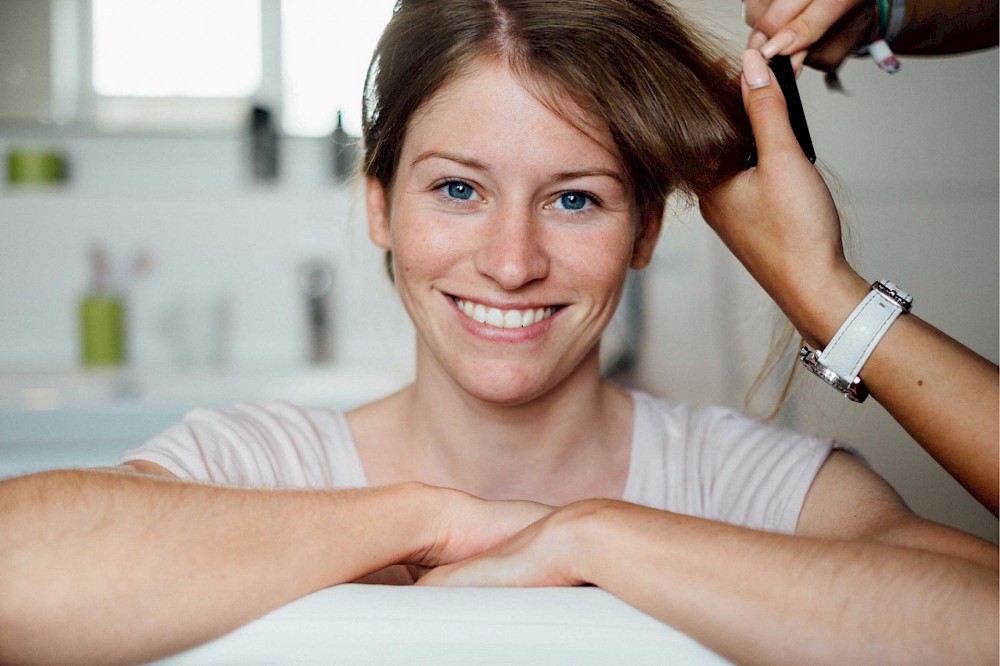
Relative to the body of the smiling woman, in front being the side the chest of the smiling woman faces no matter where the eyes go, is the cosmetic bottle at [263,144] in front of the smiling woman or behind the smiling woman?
behind

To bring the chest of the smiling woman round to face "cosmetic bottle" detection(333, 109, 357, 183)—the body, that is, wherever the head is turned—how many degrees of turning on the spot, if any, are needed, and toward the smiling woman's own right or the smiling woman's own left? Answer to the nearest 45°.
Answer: approximately 180°

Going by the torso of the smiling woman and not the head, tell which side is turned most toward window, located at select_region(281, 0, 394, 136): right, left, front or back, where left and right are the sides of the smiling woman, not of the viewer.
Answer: back

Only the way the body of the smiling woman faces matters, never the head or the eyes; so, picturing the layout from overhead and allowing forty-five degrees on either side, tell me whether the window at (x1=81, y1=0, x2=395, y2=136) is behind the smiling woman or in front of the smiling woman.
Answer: behind

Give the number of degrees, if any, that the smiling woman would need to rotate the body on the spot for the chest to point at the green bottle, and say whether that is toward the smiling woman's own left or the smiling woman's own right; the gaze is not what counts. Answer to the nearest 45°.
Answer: approximately 135° to the smiling woman's own right

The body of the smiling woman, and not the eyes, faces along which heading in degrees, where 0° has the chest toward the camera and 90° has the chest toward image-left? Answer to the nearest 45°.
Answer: approximately 0°
